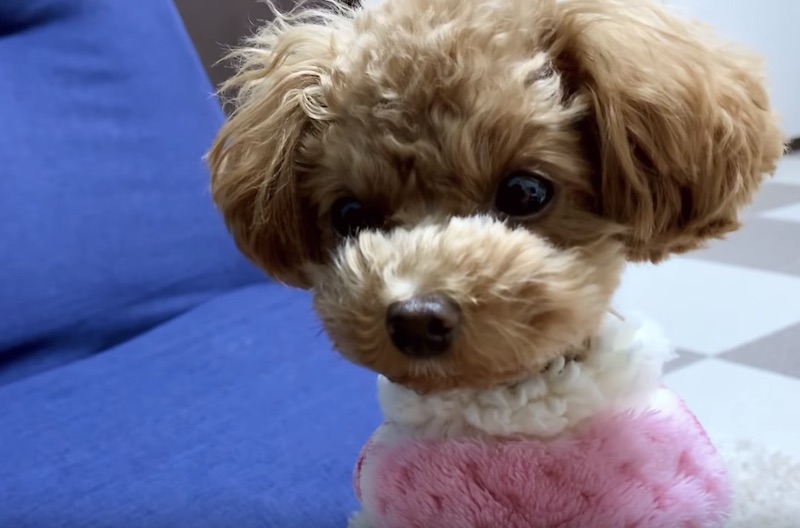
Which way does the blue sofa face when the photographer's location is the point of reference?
facing the viewer and to the right of the viewer

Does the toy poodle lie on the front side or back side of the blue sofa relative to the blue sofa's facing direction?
on the front side
